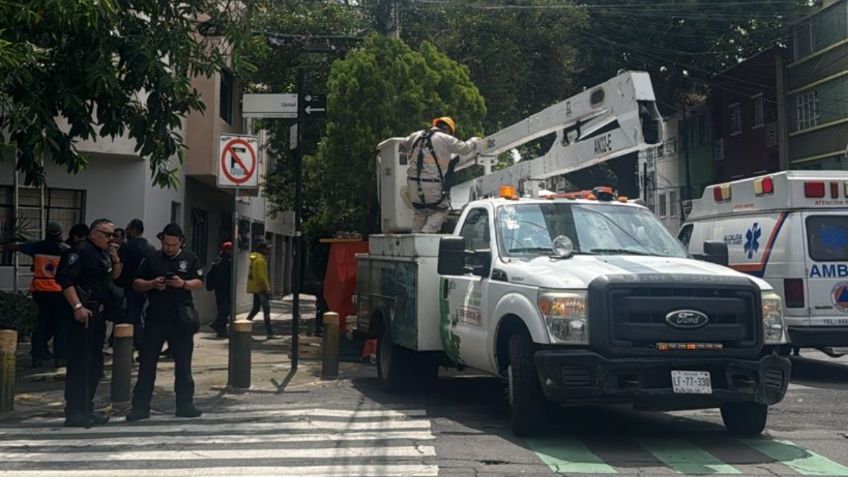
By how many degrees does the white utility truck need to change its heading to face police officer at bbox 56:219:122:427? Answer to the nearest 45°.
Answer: approximately 135° to its right

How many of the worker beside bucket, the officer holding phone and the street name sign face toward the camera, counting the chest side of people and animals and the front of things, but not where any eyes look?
2

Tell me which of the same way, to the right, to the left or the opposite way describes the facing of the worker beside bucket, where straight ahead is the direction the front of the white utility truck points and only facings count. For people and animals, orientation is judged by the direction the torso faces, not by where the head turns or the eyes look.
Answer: to the left

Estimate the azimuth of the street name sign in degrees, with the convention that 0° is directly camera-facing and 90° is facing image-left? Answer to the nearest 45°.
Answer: approximately 0°

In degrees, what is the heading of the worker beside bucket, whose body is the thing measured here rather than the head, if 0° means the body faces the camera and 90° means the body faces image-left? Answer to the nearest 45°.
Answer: approximately 225°

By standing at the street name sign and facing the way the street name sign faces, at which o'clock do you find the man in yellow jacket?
The man in yellow jacket is roughly at 6 o'clock from the street name sign.
